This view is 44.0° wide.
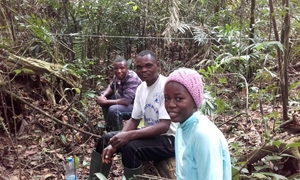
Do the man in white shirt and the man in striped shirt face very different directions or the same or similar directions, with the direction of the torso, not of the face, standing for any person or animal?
same or similar directions

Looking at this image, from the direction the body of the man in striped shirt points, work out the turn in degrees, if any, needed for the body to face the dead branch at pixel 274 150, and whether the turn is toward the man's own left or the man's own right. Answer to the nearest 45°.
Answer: approximately 90° to the man's own left

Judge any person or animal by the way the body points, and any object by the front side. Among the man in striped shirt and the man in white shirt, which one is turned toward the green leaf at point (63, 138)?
the man in striped shirt

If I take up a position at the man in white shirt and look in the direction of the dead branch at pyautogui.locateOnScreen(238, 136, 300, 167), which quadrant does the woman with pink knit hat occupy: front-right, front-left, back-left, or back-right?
front-right

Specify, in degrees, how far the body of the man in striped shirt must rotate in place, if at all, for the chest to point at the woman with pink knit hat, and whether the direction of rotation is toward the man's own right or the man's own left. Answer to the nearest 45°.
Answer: approximately 45° to the man's own left

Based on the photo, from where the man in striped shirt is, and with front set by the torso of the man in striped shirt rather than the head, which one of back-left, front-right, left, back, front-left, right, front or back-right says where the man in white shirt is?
front-left

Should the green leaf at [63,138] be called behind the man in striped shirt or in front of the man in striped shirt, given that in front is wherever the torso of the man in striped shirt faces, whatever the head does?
in front

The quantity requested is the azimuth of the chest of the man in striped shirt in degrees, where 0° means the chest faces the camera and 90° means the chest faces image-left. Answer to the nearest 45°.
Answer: approximately 45°

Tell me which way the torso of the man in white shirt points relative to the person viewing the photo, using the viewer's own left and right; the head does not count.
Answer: facing the viewer and to the left of the viewer

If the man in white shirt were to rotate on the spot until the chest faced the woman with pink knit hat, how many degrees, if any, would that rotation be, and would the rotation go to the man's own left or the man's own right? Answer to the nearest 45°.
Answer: approximately 45° to the man's own left

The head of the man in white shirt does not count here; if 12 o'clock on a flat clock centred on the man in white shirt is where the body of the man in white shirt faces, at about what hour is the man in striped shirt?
The man in striped shirt is roughly at 4 o'clock from the man in white shirt.

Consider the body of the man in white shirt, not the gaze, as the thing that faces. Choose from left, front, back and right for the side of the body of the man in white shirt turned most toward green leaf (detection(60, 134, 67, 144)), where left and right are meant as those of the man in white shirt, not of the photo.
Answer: right

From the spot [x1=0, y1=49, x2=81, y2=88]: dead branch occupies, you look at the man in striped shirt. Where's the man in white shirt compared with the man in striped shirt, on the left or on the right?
right

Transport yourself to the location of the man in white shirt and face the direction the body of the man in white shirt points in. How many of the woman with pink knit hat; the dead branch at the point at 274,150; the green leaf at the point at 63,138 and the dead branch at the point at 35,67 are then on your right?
2

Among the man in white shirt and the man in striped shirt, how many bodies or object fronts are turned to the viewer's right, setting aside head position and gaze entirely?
0
